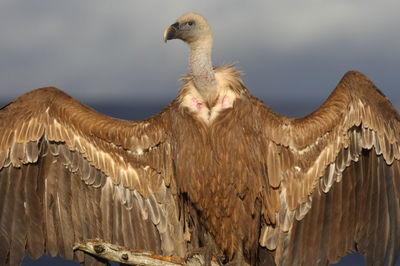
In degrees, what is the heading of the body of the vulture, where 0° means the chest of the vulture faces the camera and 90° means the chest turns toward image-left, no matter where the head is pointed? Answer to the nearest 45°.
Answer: approximately 0°
